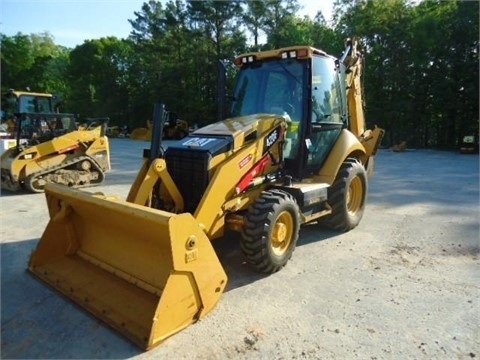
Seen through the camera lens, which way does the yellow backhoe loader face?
facing the viewer and to the left of the viewer

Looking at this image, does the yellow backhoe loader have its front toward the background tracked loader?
no

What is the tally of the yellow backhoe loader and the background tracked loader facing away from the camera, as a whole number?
0
